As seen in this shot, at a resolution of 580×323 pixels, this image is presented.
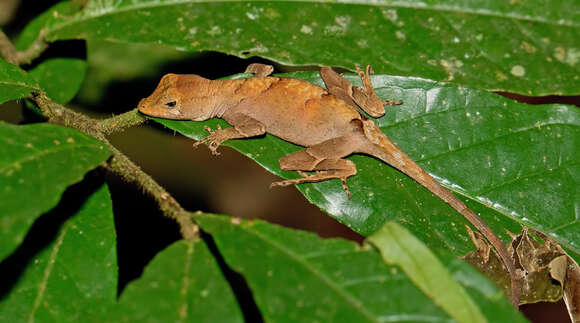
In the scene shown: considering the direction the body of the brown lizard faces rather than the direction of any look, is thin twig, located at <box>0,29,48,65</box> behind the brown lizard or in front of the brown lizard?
in front

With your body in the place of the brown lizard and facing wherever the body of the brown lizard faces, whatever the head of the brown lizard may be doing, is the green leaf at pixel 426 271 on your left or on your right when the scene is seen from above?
on your left

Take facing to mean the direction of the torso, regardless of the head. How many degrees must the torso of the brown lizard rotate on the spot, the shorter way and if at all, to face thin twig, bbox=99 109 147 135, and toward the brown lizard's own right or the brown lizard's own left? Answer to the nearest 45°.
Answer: approximately 45° to the brown lizard's own left

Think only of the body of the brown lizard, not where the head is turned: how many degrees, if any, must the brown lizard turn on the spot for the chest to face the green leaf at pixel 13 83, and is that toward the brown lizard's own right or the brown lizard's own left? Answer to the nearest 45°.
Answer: approximately 45° to the brown lizard's own left

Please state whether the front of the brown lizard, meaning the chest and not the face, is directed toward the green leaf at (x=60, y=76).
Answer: yes

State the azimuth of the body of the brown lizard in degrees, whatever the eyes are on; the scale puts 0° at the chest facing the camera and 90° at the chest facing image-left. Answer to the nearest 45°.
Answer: approximately 90°

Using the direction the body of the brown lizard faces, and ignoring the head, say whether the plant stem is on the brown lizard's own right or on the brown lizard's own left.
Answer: on the brown lizard's own left

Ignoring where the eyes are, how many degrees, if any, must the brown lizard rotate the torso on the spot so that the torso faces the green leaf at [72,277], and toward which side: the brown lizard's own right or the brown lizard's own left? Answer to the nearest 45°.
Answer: approximately 45° to the brown lizard's own left

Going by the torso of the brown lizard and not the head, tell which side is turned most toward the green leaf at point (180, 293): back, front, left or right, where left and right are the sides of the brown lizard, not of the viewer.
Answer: left

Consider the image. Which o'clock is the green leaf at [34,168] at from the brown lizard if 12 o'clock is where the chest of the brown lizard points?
The green leaf is roughly at 10 o'clock from the brown lizard.

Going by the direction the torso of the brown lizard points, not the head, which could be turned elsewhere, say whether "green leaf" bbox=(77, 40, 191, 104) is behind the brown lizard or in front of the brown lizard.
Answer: in front
